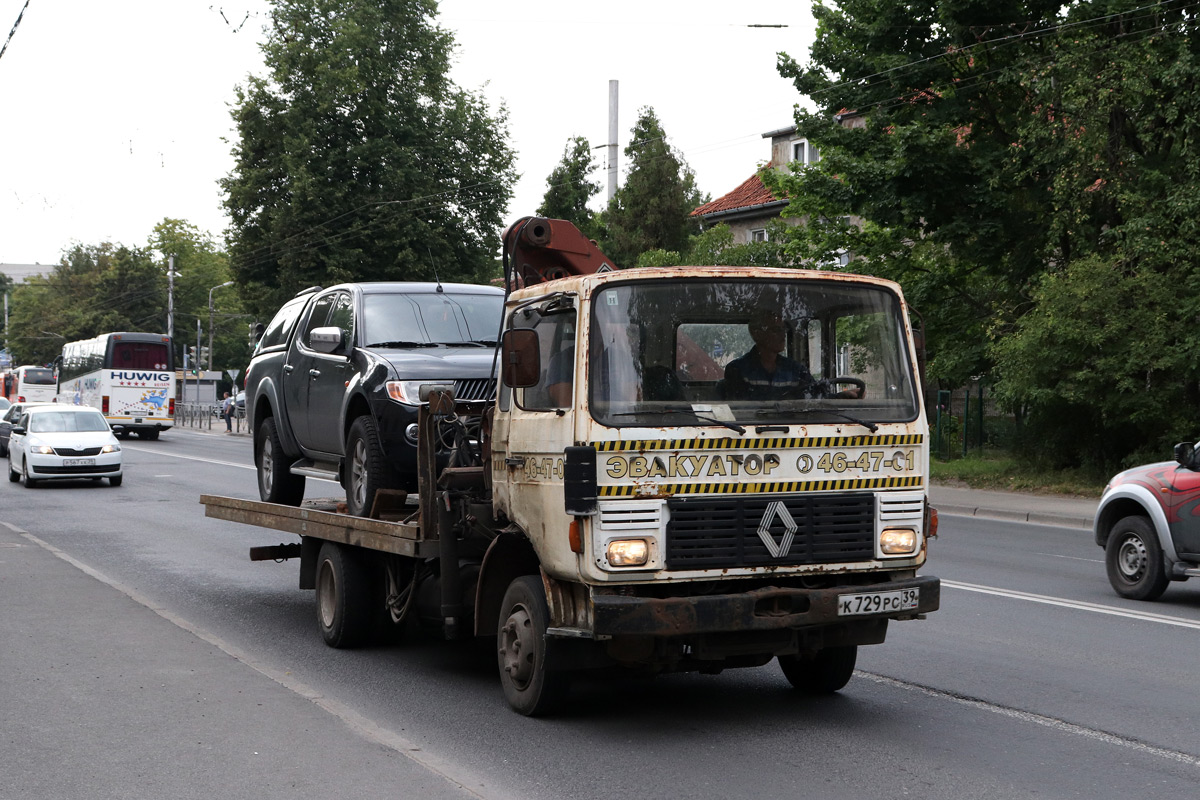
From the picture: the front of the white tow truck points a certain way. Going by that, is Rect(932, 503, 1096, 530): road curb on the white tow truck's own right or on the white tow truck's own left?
on the white tow truck's own left

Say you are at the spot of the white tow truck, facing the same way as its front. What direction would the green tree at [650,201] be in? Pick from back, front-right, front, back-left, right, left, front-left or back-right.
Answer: back-left

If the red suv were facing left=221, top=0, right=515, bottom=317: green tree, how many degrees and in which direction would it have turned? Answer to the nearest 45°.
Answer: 0° — it already faces it

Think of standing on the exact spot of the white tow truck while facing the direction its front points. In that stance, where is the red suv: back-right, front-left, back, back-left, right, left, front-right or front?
left

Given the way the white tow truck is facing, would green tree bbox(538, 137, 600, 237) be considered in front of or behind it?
behind

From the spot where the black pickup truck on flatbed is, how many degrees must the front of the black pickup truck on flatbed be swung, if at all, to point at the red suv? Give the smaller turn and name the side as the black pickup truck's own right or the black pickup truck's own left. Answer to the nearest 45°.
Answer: approximately 45° to the black pickup truck's own left

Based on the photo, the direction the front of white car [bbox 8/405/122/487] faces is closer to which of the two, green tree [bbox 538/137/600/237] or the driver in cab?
the driver in cab

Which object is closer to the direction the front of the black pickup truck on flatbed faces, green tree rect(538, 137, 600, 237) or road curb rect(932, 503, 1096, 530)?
the road curb

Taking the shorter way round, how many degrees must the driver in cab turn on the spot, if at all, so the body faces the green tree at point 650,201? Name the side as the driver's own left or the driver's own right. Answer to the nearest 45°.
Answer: approximately 135° to the driver's own left

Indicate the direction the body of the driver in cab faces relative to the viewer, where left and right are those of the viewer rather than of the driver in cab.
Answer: facing the viewer and to the right of the viewer
